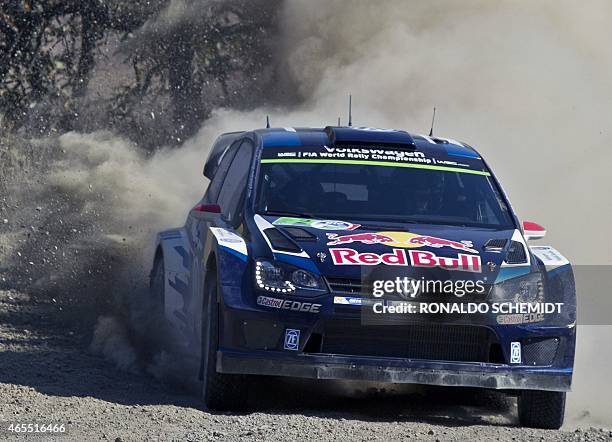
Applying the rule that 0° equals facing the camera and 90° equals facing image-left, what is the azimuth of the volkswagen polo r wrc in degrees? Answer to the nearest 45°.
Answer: approximately 0°
